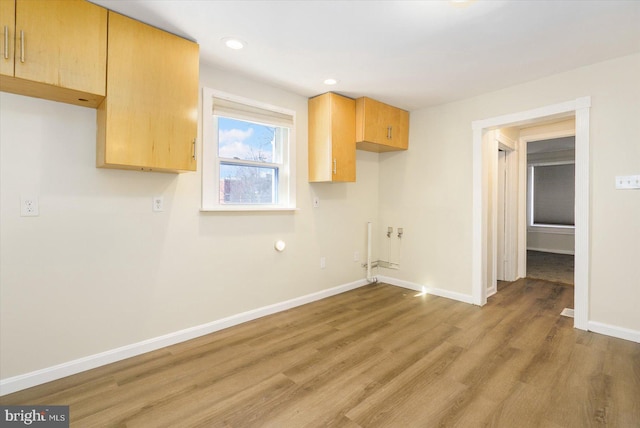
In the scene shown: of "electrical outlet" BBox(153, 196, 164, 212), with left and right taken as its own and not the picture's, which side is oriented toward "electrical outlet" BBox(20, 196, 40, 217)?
right

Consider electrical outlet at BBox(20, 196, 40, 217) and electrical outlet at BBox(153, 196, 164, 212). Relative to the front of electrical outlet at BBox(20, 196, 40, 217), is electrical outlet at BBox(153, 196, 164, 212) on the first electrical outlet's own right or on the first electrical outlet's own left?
on the first electrical outlet's own left

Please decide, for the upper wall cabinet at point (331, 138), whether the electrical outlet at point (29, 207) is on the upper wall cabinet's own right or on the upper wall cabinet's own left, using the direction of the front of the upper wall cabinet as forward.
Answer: on the upper wall cabinet's own right

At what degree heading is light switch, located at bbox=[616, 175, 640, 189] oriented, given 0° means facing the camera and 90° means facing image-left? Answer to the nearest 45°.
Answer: approximately 0°

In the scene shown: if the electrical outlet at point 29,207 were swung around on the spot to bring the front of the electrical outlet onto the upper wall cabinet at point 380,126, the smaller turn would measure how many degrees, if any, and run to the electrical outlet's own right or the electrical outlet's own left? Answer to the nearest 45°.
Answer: approximately 90° to the electrical outlet's own left

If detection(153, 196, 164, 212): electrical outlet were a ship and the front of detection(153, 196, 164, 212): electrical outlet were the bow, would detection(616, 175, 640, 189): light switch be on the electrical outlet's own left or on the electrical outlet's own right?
on the electrical outlet's own left

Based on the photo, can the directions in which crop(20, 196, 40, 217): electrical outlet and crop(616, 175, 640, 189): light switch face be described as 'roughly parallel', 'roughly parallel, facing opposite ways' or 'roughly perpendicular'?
roughly perpendicular

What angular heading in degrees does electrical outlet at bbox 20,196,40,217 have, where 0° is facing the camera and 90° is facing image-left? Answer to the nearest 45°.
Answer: approximately 0°

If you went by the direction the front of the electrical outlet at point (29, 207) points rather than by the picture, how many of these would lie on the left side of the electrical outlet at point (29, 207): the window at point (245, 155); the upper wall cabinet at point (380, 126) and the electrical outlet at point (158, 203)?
3

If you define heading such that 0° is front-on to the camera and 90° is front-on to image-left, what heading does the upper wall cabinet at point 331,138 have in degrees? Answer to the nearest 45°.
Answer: approximately 315°
